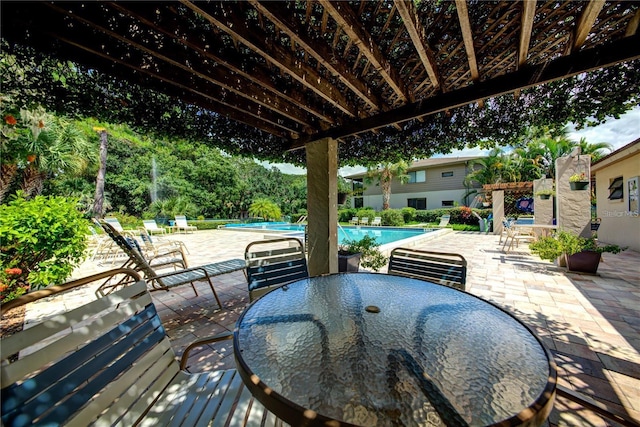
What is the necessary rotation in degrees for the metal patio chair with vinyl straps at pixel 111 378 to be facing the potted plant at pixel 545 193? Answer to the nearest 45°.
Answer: approximately 45° to its left

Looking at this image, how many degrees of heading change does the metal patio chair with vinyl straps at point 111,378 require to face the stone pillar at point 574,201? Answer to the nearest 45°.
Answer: approximately 45° to its left

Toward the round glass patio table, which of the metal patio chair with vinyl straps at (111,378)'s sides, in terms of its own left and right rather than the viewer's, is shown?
front

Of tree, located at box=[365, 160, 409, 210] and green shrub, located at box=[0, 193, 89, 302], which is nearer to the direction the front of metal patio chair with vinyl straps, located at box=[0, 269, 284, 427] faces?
the tree

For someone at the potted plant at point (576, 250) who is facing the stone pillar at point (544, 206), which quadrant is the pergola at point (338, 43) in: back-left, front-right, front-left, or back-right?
back-left

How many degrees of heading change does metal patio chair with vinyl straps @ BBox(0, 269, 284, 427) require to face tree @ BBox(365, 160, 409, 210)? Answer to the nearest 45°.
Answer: approximately 90° to its left

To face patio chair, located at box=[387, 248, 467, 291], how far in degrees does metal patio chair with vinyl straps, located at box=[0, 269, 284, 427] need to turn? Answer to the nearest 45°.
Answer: approximately 45° to its left

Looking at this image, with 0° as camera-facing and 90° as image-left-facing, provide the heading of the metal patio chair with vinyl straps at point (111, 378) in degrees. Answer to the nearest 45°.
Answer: approximately 315°

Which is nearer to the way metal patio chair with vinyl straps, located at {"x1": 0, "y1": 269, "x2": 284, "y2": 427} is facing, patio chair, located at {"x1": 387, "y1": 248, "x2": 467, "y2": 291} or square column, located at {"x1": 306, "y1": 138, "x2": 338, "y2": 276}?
the patio chair

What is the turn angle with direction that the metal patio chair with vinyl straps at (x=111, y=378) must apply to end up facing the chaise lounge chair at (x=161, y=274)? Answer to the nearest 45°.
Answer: approximately 135° to its left

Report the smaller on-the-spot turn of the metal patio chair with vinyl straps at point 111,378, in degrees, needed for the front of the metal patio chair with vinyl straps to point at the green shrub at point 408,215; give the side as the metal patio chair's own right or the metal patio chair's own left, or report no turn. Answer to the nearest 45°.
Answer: approximately 90° to the metal patio chair's own left
